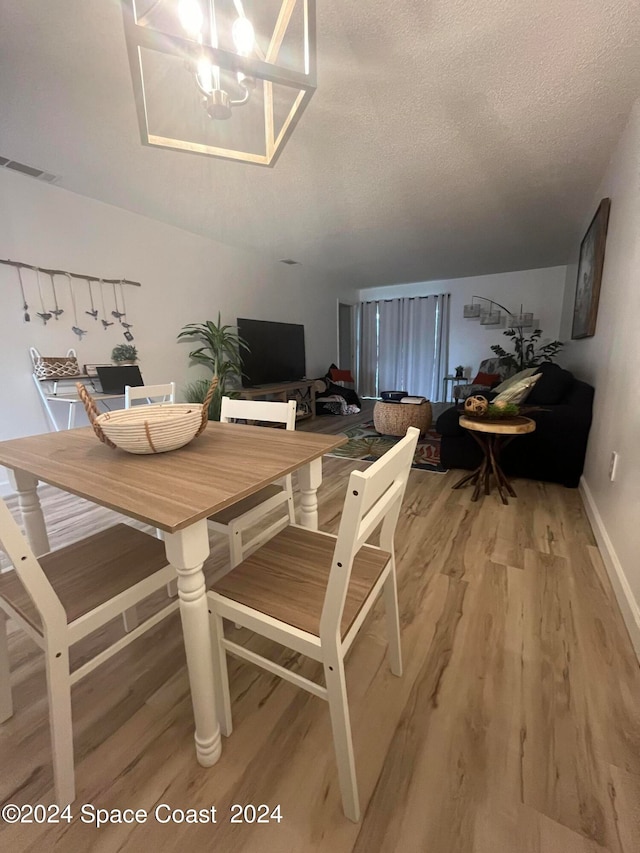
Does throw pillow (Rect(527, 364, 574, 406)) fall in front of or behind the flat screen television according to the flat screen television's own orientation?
in front

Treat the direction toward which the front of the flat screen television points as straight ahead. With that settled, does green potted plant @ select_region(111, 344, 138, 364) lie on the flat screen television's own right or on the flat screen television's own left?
on the flat screen television's own right

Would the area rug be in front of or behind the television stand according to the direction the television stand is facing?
in front

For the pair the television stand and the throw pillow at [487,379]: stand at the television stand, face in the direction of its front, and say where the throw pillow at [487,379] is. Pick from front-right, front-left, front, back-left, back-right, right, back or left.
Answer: front-left

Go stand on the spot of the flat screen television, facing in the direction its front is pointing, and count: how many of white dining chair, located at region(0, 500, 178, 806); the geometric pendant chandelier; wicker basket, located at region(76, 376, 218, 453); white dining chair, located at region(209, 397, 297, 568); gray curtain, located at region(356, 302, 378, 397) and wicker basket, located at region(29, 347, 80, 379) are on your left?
1

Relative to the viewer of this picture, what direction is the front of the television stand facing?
facing the viewer and to the right of the viewer

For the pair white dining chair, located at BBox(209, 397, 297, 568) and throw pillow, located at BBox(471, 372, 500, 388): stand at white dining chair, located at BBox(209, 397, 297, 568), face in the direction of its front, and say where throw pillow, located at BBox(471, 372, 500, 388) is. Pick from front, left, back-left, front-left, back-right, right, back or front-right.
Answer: back

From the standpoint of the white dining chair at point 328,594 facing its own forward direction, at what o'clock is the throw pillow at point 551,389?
The throw pillow is roughly at 3 o'clock from the white dining chair.

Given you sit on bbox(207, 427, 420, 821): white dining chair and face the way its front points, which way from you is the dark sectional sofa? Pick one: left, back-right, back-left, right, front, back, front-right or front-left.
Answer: right

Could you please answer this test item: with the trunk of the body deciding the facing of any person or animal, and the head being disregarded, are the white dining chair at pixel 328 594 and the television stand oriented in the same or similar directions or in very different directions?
very different directions

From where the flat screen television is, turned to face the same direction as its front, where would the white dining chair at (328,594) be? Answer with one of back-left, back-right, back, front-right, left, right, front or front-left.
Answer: front-right

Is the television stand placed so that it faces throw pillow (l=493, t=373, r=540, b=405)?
yes

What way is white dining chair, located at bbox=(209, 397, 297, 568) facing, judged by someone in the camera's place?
facing the viewer and to the left of the viewer

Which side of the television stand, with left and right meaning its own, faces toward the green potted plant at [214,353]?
right

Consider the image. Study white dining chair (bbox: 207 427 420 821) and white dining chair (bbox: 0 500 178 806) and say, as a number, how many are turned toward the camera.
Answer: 0

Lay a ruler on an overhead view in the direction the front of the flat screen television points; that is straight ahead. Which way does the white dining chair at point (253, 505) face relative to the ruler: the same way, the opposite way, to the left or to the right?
to the right

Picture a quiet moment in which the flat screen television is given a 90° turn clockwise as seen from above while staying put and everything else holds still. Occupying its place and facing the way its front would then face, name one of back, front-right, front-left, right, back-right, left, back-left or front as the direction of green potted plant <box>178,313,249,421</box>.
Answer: front
